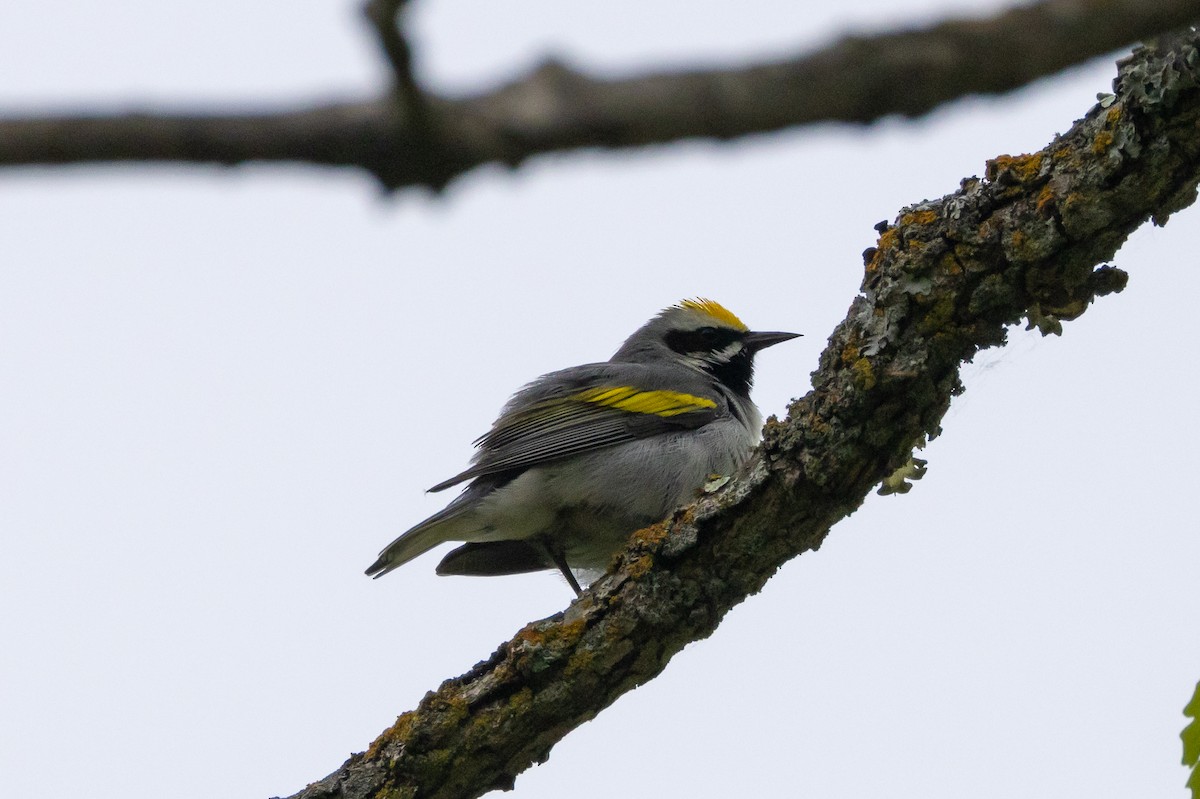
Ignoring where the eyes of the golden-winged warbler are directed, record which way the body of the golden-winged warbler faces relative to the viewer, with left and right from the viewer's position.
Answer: facing to the right of the viewer
